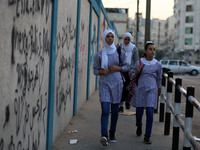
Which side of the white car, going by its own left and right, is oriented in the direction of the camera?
right
